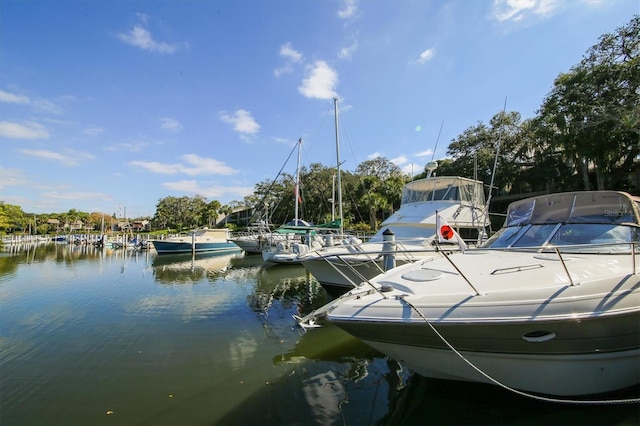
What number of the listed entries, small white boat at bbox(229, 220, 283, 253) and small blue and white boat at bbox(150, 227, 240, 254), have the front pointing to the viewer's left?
2

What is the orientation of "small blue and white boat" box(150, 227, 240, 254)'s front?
to the viewer's left

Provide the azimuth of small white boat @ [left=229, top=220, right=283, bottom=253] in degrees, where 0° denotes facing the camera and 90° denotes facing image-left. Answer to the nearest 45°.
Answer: approximately 90°

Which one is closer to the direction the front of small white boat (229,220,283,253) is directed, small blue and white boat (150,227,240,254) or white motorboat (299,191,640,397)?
the small blue and white boat

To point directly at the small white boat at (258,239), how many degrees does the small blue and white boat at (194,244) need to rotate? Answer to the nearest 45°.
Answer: approximately 135° to its left

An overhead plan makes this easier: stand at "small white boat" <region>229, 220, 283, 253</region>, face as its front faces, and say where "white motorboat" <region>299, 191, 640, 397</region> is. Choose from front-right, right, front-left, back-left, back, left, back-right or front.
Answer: left

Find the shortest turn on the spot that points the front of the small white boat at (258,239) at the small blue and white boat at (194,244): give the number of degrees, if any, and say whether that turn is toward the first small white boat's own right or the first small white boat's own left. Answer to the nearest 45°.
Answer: approximately 45° to the first small white boat's own right

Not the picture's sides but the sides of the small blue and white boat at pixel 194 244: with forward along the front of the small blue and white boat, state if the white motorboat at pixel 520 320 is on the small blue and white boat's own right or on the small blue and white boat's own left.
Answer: on the small blue and white boat's own left
